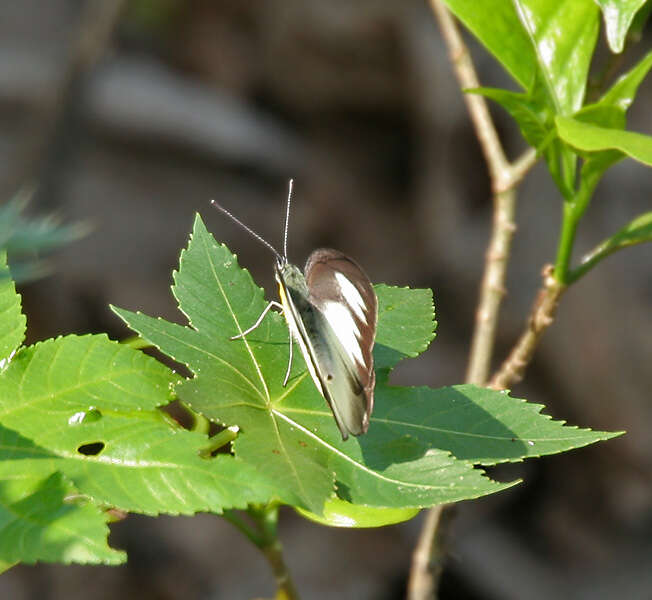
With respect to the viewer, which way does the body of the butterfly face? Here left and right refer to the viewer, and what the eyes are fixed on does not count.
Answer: facing away from the viewer and to the left of the viewer
